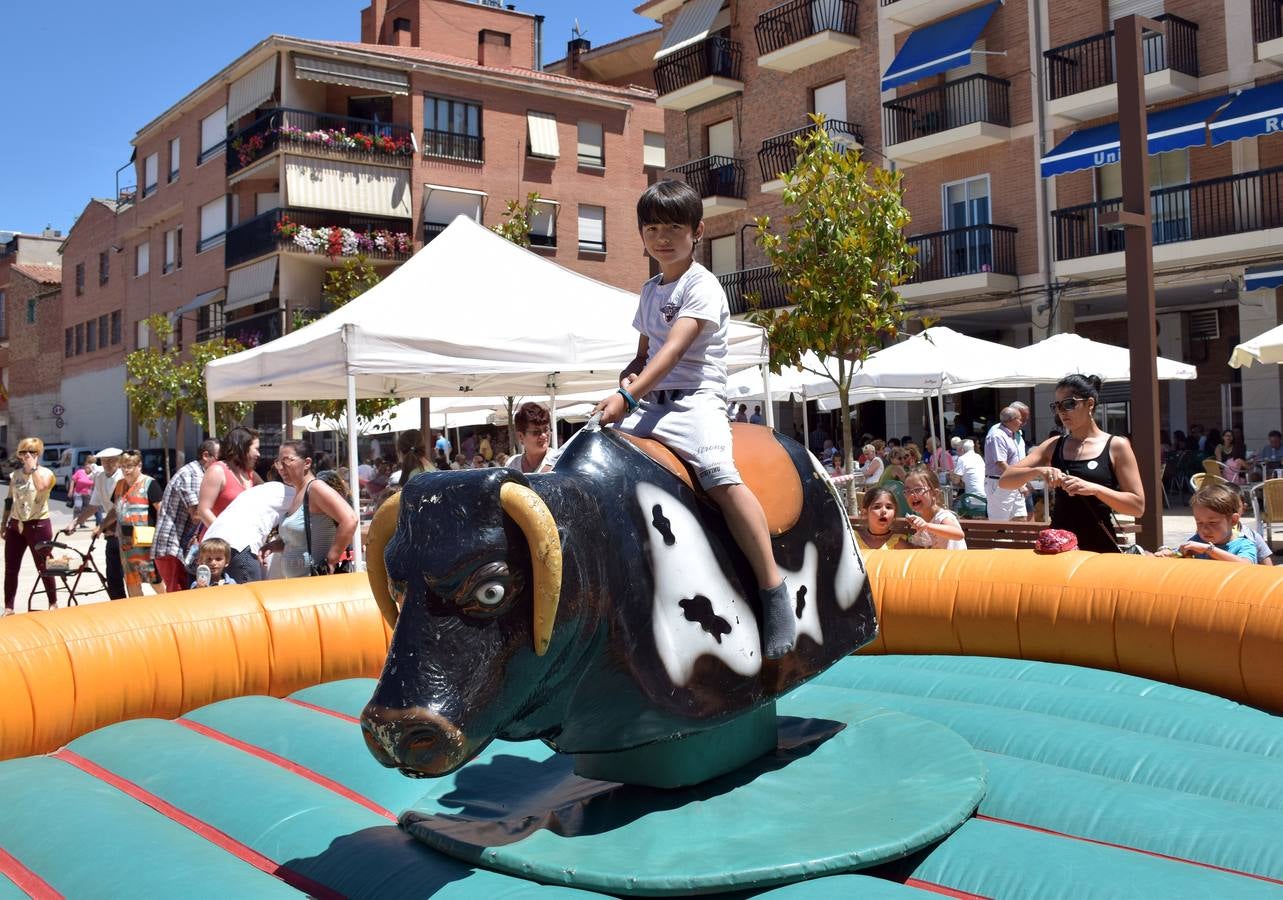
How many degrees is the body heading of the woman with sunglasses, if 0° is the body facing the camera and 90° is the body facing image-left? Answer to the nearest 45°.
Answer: approximately 45°

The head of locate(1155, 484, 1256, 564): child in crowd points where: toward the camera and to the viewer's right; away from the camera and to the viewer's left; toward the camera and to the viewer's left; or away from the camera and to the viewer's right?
toward the camera and to the viewer's left

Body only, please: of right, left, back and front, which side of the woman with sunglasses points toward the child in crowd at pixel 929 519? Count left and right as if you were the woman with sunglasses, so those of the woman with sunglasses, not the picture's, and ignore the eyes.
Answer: right

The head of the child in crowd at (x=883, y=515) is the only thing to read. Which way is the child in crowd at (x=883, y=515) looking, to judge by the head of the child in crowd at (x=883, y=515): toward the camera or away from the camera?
toward the camera

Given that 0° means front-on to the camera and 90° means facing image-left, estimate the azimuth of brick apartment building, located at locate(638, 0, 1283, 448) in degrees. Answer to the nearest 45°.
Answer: approximately 45°

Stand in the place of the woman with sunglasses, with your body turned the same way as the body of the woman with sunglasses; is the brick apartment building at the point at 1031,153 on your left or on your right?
on your right

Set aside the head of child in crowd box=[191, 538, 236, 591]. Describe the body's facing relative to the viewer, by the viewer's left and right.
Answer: facing the viewer

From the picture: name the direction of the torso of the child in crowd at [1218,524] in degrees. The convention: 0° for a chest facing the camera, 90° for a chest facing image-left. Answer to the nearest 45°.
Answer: approximately 45°

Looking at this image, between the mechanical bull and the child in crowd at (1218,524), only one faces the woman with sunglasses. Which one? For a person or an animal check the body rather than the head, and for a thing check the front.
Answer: the child in crowd

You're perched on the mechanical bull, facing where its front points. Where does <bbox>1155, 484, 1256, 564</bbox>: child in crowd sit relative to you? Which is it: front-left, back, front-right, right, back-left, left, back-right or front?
back

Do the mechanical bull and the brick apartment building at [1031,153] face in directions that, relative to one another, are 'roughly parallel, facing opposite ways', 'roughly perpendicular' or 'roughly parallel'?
roughly parallel

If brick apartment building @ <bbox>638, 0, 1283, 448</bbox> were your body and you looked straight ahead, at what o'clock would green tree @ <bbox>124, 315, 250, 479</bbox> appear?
The green tree is roughly at 2 o'clock from the brick apartment building.
